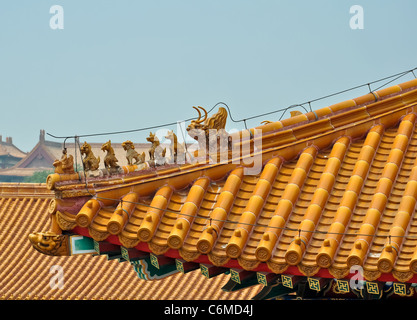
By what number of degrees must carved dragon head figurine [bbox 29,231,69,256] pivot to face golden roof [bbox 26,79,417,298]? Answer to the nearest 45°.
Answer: approximately 180°

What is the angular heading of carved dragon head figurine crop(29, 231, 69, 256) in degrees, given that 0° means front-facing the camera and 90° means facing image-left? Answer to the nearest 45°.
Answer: approximately 90°
